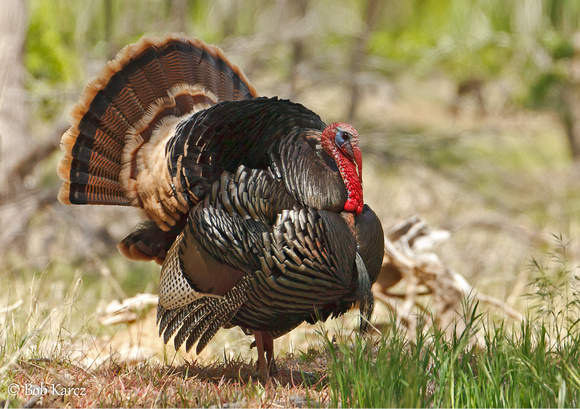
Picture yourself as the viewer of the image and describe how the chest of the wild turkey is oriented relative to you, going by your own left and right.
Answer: facing the viewer and to the right of the viewer

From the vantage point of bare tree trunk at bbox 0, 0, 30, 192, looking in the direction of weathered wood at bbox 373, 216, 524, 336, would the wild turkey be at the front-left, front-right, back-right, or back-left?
front-right

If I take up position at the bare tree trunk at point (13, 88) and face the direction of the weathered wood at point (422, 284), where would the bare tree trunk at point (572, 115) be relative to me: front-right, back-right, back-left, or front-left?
front-left

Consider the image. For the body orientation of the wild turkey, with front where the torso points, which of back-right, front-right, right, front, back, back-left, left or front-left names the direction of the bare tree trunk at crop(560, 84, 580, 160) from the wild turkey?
left

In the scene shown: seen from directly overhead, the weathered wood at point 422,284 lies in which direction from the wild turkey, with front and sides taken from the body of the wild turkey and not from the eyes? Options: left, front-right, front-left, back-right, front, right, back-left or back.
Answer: left

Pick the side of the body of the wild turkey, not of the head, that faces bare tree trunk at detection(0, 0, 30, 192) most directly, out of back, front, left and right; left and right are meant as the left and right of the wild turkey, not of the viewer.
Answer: back
